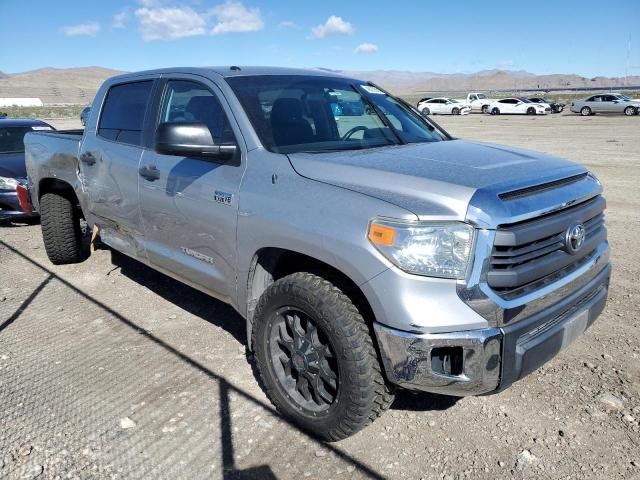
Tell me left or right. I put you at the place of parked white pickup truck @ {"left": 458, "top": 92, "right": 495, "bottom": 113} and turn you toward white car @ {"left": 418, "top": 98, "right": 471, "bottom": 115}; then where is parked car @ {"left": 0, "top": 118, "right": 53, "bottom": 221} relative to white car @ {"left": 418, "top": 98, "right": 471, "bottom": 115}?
left

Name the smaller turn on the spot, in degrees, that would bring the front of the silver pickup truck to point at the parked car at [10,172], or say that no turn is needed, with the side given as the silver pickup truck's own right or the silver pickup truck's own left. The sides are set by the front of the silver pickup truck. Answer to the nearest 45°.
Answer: approximately 180°

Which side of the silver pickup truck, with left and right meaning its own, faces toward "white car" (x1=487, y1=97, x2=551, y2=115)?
left

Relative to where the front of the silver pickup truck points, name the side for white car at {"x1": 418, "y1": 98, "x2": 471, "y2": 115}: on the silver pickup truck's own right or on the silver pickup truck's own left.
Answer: on the silver pickup truck's own left
